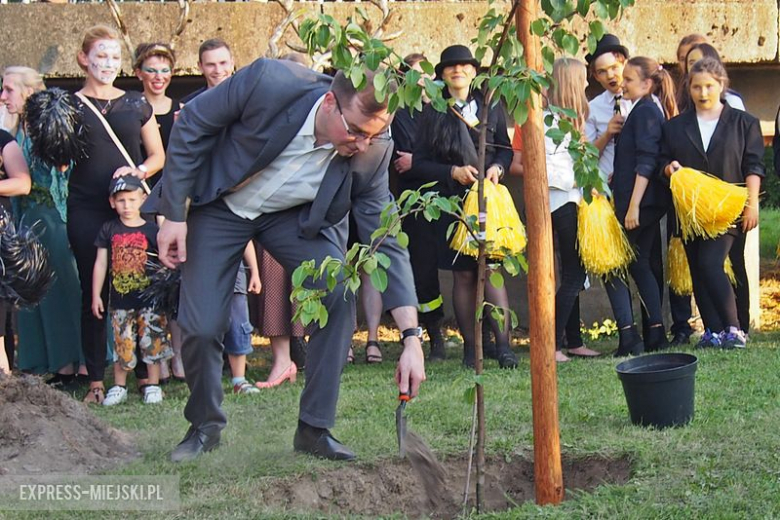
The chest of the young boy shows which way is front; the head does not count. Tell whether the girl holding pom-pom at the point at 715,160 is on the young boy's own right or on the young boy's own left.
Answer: on the young boy's own left

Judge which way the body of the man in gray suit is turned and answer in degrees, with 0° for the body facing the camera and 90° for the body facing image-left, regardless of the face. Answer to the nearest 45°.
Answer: approximately 315°

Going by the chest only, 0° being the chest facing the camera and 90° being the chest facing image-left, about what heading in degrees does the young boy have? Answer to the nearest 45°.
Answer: approximately 0°

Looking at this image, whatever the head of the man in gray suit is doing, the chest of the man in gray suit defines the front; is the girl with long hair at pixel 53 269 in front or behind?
behind

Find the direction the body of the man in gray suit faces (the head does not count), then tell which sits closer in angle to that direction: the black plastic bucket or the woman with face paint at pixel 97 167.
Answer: the black plastic bucket

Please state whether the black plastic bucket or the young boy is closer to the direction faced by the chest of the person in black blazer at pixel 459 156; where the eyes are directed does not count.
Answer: the black plastic bucket
